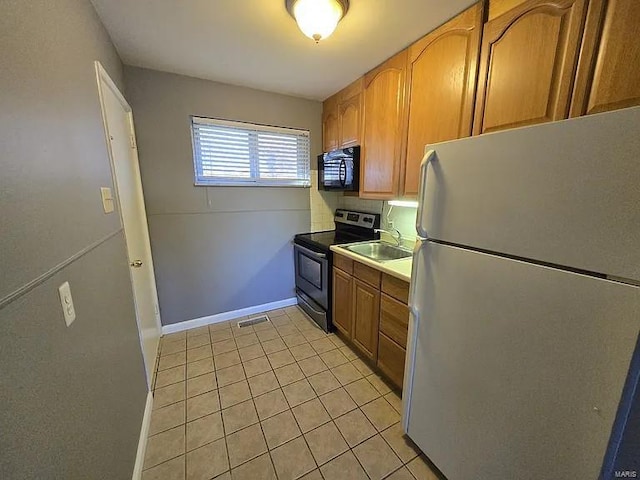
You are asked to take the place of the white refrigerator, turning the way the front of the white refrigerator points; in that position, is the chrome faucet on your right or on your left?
on your right

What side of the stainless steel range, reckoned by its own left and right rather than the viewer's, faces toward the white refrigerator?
left

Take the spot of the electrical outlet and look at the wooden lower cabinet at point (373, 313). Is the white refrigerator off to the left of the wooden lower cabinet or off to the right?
right

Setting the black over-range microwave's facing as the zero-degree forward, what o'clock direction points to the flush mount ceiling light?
The flush mount ceiling light is roughly at 11 o'clock from the black over-range microwave.

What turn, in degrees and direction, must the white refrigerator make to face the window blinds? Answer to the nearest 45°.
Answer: approximately 45° to its right

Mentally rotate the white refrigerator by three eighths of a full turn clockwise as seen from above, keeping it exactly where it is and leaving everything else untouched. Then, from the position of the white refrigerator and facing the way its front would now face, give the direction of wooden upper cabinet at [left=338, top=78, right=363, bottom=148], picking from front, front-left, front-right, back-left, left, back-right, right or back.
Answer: front-left

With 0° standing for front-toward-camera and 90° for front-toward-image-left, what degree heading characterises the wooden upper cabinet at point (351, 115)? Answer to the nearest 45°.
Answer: approximately 45°

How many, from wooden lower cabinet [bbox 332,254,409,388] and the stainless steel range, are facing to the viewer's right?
0

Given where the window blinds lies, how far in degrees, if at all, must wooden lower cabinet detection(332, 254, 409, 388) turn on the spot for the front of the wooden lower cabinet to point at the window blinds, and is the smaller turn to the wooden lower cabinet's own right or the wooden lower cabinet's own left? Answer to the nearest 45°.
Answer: approximately 90° to the wooden lower cabinet's own right
